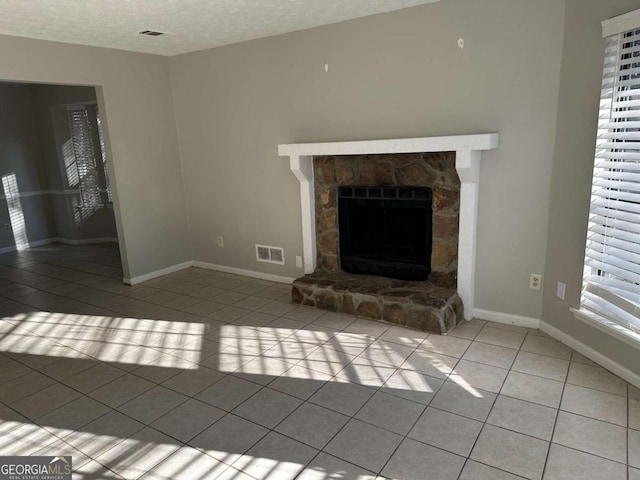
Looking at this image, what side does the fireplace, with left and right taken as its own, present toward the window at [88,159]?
right

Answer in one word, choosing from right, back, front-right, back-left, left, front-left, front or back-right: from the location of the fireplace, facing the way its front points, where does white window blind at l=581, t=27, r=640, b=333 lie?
left

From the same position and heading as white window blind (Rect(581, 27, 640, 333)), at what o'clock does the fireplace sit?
The fireplace is roughly at 2 o'clock from the white window blind.

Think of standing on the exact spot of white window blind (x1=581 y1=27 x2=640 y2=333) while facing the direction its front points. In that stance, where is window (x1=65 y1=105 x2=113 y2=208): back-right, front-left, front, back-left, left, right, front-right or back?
front-right

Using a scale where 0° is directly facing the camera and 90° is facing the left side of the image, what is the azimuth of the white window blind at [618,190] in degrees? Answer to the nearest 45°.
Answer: approximately 45°

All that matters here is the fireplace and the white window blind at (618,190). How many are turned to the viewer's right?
0
